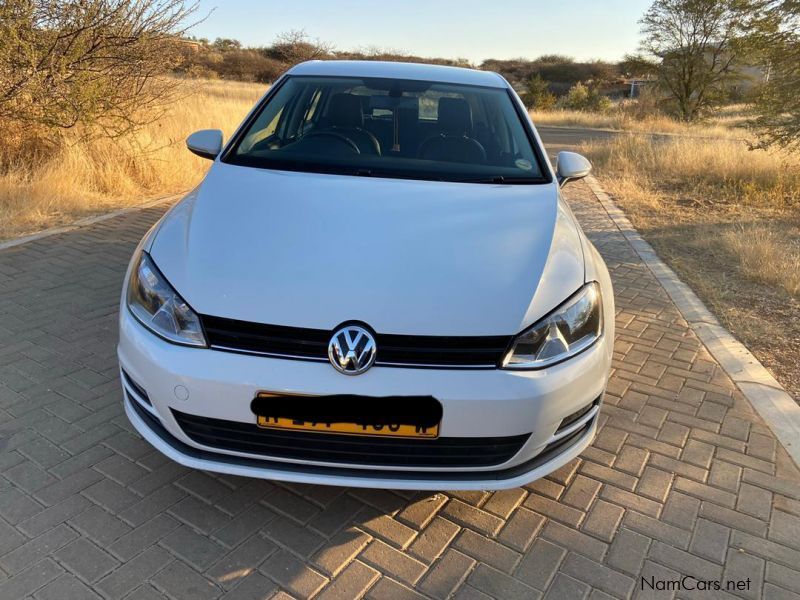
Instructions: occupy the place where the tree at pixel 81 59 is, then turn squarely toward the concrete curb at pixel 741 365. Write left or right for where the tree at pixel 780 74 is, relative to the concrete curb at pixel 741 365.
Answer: left

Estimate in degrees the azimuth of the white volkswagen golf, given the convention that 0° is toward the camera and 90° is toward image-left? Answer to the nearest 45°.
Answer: approximately 0°

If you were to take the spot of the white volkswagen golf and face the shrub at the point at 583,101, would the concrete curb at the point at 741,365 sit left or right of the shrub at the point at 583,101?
right

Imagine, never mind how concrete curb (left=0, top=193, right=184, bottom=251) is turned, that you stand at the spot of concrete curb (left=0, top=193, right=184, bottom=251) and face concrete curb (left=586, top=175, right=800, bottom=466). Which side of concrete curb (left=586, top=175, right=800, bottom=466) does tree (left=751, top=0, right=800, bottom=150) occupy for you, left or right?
left

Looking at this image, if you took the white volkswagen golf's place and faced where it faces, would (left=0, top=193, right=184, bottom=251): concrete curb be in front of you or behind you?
behind

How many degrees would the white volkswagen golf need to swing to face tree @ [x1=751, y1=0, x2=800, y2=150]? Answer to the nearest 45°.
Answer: approximately 135° to its left

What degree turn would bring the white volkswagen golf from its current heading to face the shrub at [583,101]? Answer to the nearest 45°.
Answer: approximately 180°

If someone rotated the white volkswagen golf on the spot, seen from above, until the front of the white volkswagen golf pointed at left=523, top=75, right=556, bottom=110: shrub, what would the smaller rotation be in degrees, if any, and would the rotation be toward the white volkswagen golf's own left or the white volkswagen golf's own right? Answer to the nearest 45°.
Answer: approximately 180°

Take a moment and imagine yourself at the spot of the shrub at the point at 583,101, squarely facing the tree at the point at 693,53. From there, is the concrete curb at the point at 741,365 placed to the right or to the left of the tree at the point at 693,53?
right

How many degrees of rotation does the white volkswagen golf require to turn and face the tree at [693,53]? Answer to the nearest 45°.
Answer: approximately 135° to its left

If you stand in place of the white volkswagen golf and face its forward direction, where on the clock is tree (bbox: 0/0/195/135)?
The tree is roughly at 5 o'clock from the white volkswagen golf.
